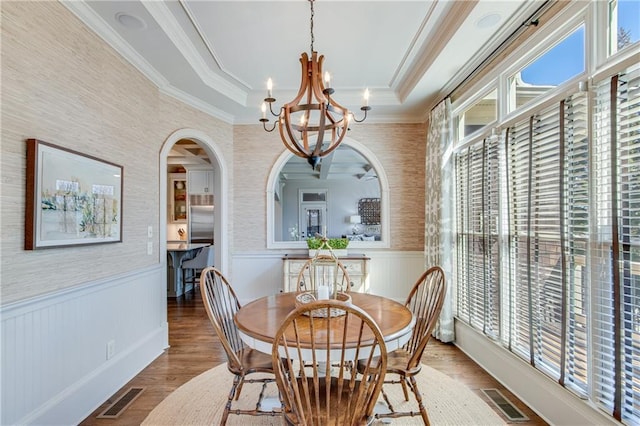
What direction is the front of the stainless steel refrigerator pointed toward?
toward the camera

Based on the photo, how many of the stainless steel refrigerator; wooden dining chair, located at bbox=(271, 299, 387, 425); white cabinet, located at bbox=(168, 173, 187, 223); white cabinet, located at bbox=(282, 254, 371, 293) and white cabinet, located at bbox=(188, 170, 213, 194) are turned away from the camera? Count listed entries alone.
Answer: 1

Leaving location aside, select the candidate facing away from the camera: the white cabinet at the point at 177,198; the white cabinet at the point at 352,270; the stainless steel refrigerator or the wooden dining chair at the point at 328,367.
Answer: the wooden dining chair

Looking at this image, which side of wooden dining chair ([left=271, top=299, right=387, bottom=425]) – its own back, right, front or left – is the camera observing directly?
back

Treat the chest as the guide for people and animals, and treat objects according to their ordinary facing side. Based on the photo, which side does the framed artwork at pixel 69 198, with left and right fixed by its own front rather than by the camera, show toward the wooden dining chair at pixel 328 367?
front

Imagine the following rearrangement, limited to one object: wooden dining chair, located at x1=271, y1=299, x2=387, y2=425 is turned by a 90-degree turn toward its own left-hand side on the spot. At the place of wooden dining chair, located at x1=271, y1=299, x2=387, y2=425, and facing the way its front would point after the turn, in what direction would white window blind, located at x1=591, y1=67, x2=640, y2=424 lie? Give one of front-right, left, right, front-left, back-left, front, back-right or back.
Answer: back

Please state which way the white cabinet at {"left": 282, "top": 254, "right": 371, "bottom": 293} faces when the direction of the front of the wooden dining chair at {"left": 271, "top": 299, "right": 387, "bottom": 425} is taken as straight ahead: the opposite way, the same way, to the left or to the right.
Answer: the opposite way

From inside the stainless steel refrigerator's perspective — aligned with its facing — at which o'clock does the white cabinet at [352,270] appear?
The white cabinet is roughly at 11 o'clock from the stainless steel refrigerator.

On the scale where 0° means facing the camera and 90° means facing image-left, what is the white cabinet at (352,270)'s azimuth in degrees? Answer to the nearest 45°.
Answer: approximately 0°

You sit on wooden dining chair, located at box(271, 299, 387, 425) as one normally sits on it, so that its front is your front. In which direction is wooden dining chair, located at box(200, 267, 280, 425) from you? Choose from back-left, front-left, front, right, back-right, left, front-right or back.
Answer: front-left

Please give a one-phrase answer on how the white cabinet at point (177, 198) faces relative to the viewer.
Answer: facing the viewer

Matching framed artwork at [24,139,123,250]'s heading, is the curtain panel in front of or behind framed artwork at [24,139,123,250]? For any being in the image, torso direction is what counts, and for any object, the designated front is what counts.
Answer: in front

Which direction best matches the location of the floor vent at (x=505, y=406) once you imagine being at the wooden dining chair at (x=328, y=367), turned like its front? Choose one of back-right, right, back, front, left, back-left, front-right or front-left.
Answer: front-right
